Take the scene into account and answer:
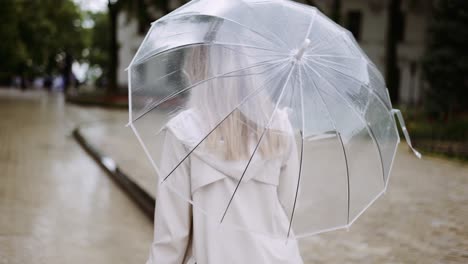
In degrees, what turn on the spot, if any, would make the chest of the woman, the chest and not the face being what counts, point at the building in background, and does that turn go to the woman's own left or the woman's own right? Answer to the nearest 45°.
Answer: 0° — they already face it

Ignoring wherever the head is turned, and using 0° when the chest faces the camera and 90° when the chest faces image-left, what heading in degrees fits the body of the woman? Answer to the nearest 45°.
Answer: approximately 180°

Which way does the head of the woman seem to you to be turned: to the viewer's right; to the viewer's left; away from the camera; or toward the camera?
away from the camera
